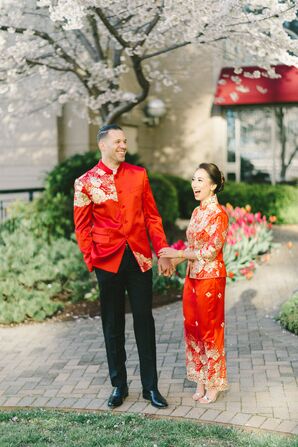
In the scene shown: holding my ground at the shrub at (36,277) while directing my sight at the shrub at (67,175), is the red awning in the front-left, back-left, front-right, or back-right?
front-right

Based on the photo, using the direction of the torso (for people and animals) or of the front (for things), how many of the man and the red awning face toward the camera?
2

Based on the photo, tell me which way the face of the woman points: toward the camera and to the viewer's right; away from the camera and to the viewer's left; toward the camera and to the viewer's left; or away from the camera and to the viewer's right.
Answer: toward the camera and to the viewer's left

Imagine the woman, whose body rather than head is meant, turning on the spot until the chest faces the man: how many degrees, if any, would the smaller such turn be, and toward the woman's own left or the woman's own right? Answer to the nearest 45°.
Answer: approximately 45° to the woman's own right

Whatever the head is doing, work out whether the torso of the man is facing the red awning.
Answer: no

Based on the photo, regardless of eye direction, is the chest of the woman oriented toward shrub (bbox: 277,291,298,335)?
no

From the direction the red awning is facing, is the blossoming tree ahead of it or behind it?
ahead

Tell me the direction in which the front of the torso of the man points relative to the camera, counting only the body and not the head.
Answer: toward the camera

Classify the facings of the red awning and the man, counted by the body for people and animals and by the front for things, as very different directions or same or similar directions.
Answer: same or similar directions

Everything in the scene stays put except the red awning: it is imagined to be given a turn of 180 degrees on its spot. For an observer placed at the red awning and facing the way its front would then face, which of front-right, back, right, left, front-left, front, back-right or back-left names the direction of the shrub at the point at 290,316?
back

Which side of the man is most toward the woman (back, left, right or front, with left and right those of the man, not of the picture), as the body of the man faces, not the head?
left

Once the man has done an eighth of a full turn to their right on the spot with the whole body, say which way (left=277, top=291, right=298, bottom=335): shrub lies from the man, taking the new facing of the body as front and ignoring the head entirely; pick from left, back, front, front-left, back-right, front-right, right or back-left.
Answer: back

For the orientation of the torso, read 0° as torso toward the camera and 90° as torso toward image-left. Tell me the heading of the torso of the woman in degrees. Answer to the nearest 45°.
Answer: approximately 45°

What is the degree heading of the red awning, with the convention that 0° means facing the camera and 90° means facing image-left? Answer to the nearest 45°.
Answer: approximately 0°
